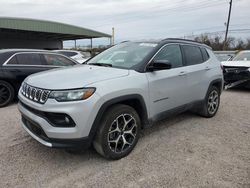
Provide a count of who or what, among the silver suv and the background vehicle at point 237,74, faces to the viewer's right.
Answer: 0

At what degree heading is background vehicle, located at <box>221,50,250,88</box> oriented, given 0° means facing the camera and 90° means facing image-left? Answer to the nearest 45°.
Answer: approximately 45°

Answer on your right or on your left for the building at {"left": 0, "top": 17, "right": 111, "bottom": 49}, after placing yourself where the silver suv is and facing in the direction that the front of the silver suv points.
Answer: on your right

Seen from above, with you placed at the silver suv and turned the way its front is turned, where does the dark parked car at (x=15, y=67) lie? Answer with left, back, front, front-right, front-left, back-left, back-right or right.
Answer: right

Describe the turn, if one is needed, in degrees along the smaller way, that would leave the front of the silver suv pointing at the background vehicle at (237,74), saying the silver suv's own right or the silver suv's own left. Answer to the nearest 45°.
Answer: approximately 180°

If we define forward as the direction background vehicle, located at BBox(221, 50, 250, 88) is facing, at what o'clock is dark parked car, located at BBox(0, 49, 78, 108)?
The dark parked car is roughly at 12 o'clock from the background vehicle.
